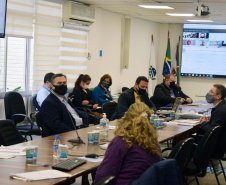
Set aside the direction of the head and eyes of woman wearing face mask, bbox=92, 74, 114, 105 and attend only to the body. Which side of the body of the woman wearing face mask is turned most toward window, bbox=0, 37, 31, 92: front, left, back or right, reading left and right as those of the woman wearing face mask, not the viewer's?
right

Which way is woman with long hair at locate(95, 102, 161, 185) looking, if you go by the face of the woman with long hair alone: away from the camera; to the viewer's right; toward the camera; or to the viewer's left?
away from the camera

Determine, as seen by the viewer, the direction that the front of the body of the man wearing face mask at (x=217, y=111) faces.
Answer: to the viewer's left

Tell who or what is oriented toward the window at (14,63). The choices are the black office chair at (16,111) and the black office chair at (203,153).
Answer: the black office chair at (203,153)

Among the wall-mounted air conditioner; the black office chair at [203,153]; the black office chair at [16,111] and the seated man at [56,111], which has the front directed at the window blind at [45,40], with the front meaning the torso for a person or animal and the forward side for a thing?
the black office chair at [203,153]

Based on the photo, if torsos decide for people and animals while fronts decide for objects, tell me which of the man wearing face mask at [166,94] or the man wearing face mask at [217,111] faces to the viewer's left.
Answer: the man wearing face mask at [217,111]

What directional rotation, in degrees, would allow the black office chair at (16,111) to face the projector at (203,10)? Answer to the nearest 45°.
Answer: approximately 45° to its left

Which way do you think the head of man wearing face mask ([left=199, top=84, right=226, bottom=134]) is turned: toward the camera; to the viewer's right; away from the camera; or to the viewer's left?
to the viewer's left
